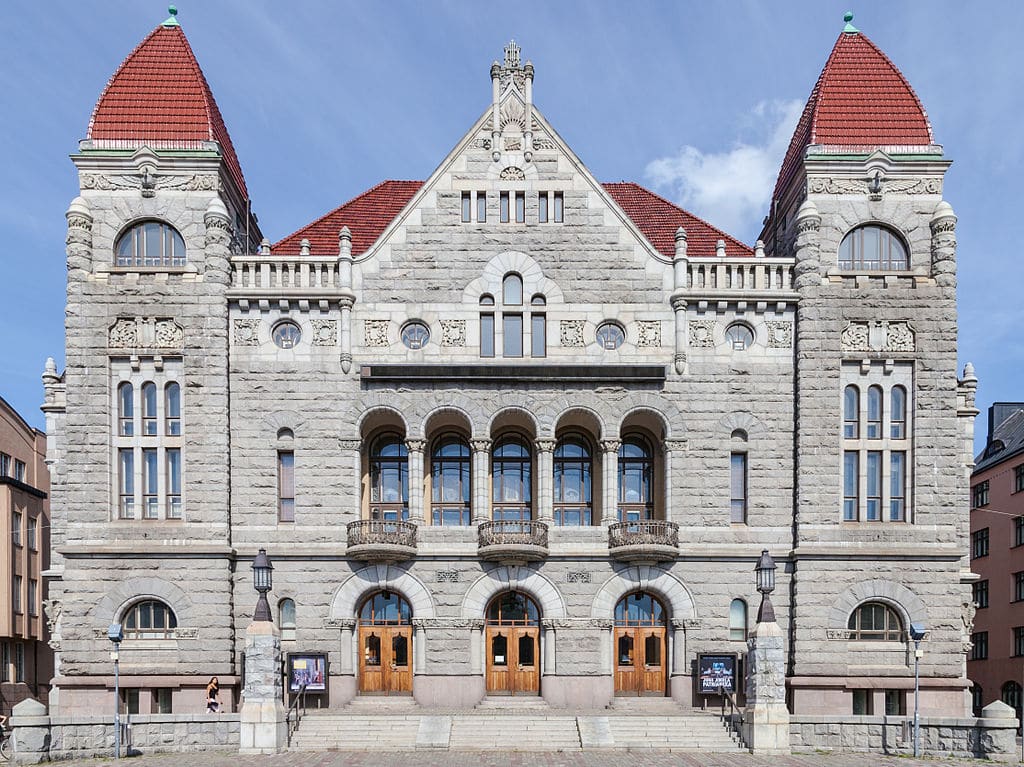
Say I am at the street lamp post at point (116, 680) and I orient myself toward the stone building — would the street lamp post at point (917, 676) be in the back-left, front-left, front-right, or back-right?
front-right

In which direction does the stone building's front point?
toward the camera
